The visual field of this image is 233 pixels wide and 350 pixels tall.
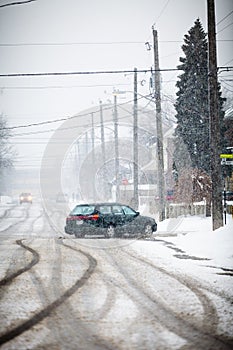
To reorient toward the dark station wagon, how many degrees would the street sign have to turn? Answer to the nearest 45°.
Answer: approximately 135° to its right

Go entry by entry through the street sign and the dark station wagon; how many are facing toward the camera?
1

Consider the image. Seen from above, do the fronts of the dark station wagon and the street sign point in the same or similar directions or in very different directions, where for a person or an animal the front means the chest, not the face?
very different directions

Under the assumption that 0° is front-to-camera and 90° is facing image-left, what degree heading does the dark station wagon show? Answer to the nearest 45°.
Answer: approximately 225°

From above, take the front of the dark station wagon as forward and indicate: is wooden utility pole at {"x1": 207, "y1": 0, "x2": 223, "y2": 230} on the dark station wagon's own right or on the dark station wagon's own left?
on the dark station wagon's own right

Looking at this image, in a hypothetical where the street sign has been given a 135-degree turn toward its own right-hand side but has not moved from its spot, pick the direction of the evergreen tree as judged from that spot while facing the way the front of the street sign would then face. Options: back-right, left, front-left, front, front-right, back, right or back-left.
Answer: front-right

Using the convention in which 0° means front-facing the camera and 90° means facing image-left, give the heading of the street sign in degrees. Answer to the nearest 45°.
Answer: approximately 0°
